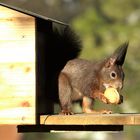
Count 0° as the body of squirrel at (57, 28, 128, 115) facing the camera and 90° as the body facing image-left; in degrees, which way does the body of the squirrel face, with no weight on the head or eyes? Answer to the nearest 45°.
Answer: approximately 270°
